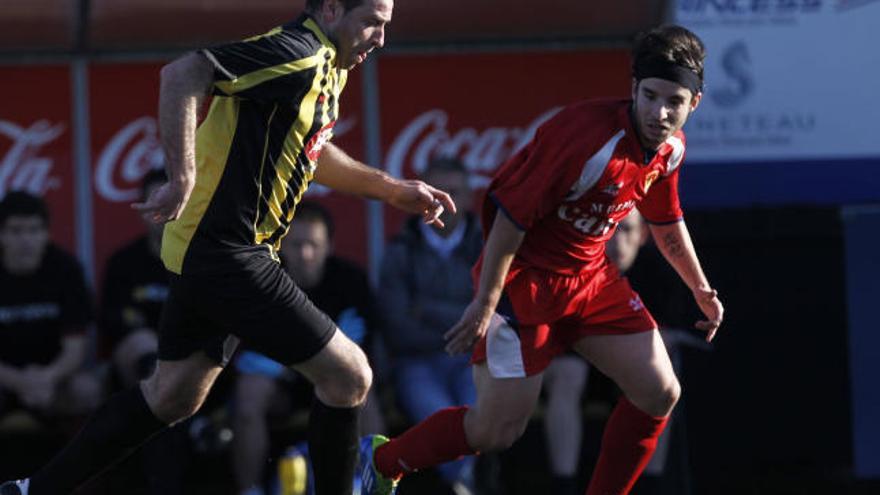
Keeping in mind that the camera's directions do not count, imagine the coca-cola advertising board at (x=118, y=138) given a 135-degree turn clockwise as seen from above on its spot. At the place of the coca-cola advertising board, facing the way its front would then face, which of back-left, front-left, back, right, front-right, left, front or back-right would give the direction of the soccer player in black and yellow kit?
back-left

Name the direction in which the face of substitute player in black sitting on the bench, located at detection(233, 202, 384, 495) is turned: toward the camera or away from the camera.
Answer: toward the camera

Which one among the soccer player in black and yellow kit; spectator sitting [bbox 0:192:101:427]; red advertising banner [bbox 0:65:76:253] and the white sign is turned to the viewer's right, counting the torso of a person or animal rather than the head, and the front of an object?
the soccer player in black and yellow kit

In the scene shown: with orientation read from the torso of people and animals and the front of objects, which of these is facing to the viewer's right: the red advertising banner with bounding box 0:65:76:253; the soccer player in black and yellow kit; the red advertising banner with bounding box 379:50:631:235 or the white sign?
the soccer player in black and yellow kit

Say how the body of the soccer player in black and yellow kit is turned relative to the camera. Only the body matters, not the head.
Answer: to the viewer's right

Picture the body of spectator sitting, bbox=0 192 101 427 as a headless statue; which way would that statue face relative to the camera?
toward the camera

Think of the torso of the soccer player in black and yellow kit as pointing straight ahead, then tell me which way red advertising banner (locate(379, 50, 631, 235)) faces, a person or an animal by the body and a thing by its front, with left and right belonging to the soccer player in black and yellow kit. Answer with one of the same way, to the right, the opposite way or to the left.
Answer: to the right

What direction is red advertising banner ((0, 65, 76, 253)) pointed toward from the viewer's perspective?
toward the camera

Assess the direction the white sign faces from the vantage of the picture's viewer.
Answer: facing the viewer

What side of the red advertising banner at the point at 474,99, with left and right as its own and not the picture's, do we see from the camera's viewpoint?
front

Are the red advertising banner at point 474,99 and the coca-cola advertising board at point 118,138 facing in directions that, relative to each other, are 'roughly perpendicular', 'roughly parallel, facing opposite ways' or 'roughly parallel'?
roughly parallel

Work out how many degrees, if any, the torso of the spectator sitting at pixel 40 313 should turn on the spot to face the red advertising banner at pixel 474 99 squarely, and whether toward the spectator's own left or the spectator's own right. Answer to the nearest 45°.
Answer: approximately 90° to the spectator's own left

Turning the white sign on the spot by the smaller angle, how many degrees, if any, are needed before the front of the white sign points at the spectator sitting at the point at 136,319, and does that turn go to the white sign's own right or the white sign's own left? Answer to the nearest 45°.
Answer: approximately 90° to the white sign's own right
